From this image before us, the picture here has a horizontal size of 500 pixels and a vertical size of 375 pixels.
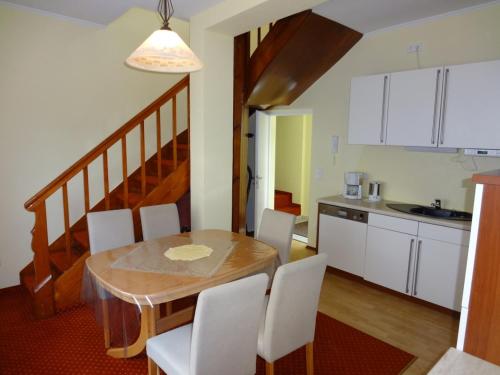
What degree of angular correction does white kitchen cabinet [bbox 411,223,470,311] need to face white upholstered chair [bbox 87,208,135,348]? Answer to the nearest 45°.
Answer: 0° — it already faces it

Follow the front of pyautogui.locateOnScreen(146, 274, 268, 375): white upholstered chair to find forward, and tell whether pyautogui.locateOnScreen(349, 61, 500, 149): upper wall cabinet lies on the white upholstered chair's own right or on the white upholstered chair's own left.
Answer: on the white upholstered chair's own right

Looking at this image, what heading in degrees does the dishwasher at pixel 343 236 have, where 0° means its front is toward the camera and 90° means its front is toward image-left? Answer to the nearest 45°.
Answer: approximately 45°

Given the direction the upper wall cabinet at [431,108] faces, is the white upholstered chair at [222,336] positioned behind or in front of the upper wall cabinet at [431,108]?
in front

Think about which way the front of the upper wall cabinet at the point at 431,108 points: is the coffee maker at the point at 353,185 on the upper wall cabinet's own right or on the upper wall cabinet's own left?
on the upper wall cabinet's own right

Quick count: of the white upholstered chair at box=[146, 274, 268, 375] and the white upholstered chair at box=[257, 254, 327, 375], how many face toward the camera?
0

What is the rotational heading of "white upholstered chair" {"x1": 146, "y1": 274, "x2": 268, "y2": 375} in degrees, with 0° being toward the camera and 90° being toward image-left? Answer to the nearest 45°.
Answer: approximately 135°

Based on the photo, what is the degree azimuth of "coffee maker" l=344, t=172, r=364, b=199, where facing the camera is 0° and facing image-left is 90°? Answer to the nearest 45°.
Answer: approximately 45°

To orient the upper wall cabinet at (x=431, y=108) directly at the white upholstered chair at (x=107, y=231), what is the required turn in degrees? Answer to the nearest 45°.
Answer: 0° — it already faces it

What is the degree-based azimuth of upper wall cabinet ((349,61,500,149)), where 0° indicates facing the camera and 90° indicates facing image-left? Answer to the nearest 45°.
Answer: approximately 45°
